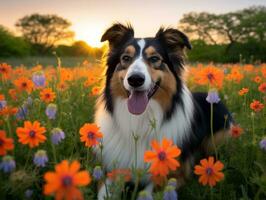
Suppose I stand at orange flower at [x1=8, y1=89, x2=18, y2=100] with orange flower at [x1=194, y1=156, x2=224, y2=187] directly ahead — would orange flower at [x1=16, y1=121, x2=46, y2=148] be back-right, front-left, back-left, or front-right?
front-right

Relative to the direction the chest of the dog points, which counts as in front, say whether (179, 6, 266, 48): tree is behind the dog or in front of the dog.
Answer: behind

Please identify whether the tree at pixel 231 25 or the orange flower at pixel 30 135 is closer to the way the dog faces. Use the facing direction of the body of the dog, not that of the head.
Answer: the orange flower

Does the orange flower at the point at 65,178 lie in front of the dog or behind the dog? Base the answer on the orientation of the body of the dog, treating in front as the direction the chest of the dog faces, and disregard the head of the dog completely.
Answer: in front

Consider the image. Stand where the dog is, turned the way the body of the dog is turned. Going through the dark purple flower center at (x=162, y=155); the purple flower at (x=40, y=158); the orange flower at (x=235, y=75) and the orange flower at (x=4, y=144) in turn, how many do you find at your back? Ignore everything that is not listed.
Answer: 1

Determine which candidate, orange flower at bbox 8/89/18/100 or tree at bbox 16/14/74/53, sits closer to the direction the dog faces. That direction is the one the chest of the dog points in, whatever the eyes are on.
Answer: the orange flower

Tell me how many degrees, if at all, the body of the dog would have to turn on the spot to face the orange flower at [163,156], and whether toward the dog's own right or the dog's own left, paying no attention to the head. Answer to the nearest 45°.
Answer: approximately 45° to the dog's own left

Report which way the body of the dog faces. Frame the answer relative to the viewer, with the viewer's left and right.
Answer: facing the viewer and to the left of the viewer

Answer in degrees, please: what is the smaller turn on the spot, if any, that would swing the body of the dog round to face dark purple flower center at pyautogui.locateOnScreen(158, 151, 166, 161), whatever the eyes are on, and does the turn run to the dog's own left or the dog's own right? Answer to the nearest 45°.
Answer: approximately 45° to the dog's own left
